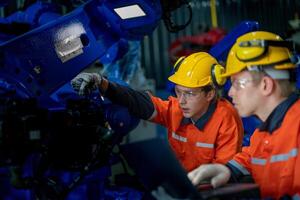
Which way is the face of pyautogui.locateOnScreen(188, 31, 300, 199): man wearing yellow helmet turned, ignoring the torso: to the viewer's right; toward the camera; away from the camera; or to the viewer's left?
to the viewer's left

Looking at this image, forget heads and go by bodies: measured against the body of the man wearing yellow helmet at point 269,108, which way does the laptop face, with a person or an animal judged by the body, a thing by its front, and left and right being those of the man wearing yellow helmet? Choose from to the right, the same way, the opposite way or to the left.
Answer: the opposite way

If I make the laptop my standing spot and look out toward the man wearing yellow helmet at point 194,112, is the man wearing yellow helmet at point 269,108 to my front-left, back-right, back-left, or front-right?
front-right

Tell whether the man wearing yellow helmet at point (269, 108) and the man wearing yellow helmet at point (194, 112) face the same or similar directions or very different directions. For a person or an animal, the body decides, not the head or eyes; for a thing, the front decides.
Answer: same or similar directions

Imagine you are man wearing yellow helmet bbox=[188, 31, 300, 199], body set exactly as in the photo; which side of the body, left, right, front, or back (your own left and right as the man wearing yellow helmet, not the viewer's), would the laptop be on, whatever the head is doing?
front

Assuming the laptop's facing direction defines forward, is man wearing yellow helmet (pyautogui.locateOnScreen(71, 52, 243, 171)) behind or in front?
in front

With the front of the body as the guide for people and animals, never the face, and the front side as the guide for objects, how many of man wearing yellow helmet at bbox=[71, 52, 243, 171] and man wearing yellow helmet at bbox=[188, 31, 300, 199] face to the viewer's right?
0

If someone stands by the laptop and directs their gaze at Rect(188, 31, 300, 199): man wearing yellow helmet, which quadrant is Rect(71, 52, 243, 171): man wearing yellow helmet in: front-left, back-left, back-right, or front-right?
front-left

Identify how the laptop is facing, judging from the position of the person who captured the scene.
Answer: facing away from the viewer and to the right of the viewer

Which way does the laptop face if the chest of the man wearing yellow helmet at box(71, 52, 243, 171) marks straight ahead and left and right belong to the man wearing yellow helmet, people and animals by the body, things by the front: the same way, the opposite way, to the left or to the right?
the opposite way

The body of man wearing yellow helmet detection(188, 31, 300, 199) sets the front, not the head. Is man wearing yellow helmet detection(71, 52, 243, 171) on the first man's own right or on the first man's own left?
on the first man's own right

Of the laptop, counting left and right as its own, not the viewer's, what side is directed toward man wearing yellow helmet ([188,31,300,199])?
front

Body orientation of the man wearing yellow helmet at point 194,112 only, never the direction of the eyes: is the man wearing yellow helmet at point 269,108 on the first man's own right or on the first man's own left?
on the first man's own left

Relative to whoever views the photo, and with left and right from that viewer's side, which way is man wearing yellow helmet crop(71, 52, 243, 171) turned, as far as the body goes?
facing the viewer and to the left of the viewer

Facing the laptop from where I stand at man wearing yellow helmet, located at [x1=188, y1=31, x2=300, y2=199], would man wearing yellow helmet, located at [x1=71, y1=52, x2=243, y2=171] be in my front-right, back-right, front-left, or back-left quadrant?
front-right
